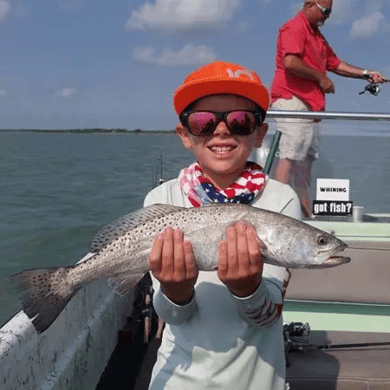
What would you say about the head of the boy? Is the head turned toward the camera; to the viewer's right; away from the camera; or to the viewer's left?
toward the camera

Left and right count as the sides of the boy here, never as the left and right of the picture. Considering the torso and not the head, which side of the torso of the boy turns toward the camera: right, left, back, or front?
front

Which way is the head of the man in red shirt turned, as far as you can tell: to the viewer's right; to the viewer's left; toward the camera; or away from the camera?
to the viewer's right

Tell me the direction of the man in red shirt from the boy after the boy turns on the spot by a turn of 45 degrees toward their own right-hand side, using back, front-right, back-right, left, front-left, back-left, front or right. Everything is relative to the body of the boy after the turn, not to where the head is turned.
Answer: back-right
